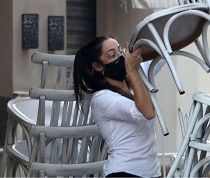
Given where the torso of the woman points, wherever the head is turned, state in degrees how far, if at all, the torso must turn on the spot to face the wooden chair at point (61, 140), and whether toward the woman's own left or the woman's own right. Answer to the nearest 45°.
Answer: approximately 135° to the woman's own left

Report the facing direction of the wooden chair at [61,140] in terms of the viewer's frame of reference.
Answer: facing away from the viewer and to the left of the viewer

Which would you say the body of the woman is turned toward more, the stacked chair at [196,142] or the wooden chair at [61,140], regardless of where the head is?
the stacked chair

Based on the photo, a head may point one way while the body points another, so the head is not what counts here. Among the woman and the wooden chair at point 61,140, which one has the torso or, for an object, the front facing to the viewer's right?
the woman

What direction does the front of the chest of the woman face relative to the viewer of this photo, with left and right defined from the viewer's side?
facing to the right of the viewer

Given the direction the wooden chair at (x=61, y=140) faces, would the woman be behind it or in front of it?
behind

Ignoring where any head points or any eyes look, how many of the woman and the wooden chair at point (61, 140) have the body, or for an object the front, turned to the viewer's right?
1
